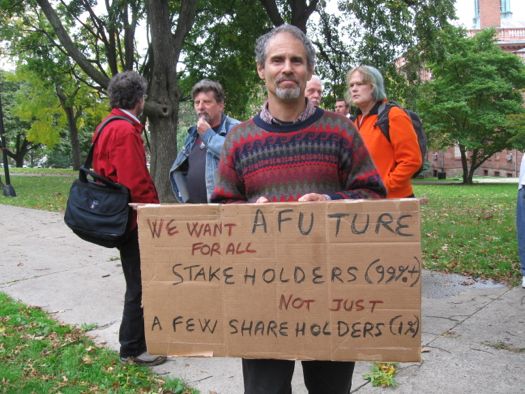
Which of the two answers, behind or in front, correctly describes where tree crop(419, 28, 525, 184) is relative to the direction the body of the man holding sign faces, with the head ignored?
behind

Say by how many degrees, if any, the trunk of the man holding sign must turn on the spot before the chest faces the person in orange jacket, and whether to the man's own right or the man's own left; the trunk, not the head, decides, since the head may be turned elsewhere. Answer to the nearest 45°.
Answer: approximately 180°

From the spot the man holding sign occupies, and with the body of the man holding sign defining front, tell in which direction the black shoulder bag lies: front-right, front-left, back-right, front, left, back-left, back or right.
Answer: back-right

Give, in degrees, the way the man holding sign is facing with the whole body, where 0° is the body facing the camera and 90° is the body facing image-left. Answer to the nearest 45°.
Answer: approximately 0°

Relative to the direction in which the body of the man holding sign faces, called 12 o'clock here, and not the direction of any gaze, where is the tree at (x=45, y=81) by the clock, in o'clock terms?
The tree is roughly at 5 o'clock from the man holding sign.

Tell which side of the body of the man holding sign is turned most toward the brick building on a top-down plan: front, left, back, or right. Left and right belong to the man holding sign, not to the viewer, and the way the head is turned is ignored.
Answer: back

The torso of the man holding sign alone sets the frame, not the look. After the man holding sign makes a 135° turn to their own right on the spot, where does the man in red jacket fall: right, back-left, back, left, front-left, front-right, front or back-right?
front
